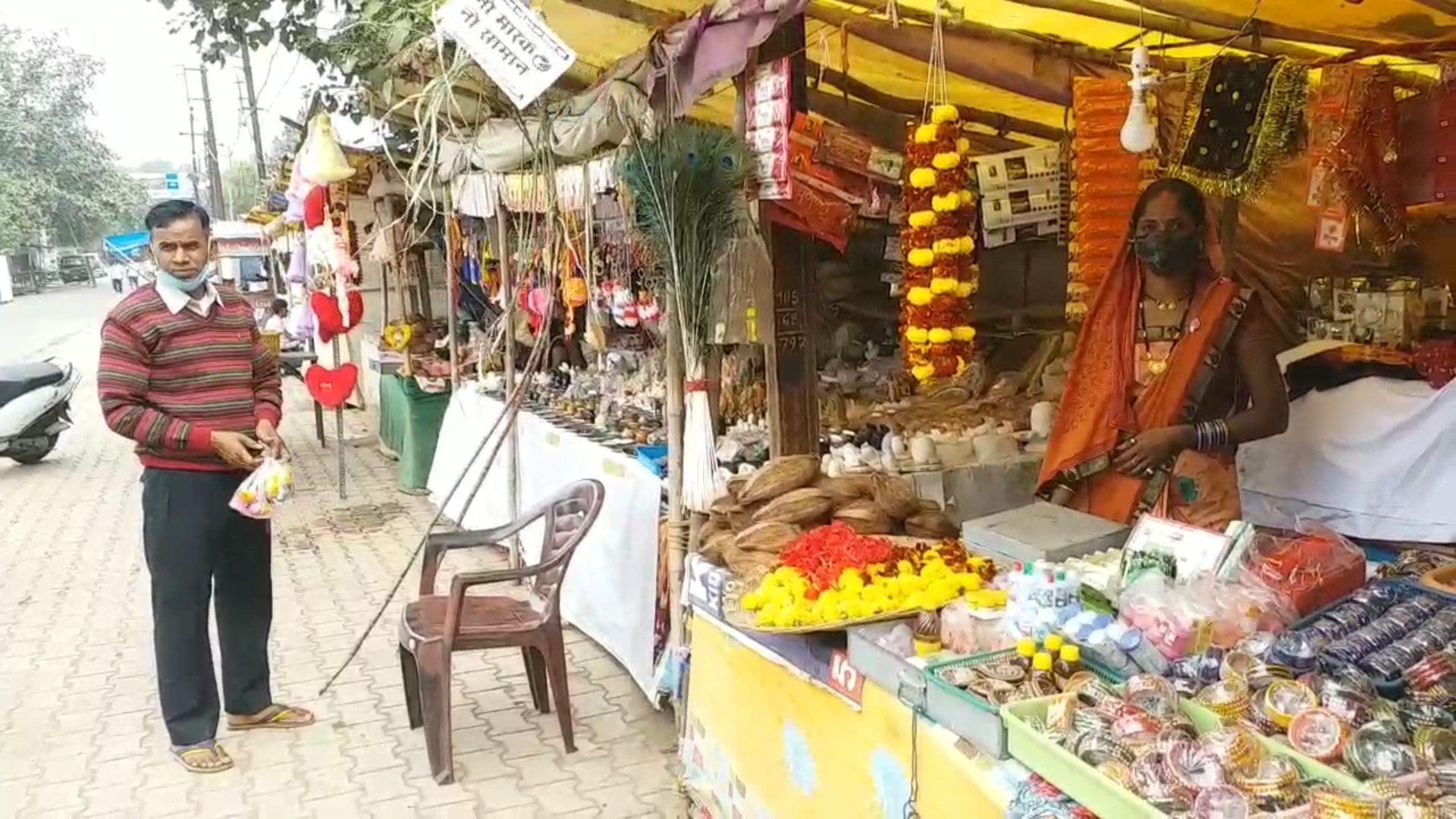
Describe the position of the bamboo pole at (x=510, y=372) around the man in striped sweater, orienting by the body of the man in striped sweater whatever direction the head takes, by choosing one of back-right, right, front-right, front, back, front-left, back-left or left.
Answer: left

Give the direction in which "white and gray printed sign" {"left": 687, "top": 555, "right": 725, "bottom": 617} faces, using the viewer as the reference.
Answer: facing the viewer and to the left of the viewer

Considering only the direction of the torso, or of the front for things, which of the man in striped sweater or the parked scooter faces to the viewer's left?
the parked scooter

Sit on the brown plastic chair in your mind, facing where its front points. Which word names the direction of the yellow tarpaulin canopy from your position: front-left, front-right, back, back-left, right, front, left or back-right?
back

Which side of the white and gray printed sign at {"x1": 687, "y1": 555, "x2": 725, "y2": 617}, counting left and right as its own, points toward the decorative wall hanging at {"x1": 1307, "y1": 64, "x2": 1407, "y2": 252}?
back

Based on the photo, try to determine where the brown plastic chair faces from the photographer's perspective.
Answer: facing to the left of the viewer

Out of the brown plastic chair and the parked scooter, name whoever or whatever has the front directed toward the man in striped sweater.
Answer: the brown plastic chair

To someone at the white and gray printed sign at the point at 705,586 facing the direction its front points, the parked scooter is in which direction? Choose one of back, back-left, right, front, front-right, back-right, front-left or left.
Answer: right

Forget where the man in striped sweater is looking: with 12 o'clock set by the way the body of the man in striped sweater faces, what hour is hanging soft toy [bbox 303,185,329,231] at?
The hanging soft toy is roughly at 8 o'clock from the man in striped sweater.

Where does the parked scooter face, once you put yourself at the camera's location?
facing to the left of the viewer

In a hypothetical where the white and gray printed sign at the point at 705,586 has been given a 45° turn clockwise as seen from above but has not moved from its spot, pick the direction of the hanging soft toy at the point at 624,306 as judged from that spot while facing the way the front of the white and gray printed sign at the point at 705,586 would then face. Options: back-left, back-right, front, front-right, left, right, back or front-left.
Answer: right

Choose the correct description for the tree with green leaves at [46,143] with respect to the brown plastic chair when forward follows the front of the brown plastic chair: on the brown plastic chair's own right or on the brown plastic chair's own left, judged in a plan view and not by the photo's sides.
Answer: on the brown plastic chair's own right

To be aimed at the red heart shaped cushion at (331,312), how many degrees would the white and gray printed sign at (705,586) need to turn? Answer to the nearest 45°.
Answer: approximately 90° to its right
